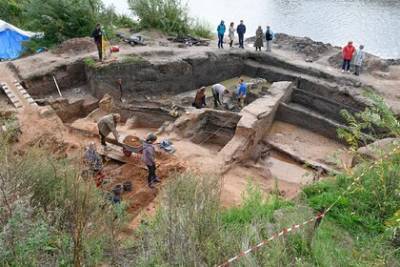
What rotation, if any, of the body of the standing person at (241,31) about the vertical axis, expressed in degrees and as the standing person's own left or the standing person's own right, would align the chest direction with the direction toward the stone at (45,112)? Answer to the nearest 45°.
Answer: approximately 45° to the standing person's own right

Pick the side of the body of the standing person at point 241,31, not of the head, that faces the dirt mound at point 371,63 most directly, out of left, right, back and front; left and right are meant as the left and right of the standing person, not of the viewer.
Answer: left

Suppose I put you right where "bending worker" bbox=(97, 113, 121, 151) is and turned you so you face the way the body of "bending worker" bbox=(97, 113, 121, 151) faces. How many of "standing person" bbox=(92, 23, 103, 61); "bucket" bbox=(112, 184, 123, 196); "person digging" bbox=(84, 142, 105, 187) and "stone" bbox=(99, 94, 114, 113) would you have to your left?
2

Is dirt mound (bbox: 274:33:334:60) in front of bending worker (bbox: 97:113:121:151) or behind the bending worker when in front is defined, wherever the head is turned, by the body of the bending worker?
in front

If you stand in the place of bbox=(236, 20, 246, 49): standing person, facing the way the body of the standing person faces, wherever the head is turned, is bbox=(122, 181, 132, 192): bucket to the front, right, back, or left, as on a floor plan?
front

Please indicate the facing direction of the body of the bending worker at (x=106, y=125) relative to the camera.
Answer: to the viewer's right

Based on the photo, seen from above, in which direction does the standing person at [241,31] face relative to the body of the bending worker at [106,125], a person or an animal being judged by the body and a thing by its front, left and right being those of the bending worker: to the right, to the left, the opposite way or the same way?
to the right

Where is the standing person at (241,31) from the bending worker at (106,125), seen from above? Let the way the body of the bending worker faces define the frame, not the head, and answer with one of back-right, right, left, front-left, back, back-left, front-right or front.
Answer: front-left

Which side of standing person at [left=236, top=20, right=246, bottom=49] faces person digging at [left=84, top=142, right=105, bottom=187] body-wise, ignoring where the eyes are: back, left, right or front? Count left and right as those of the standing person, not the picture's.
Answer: front
